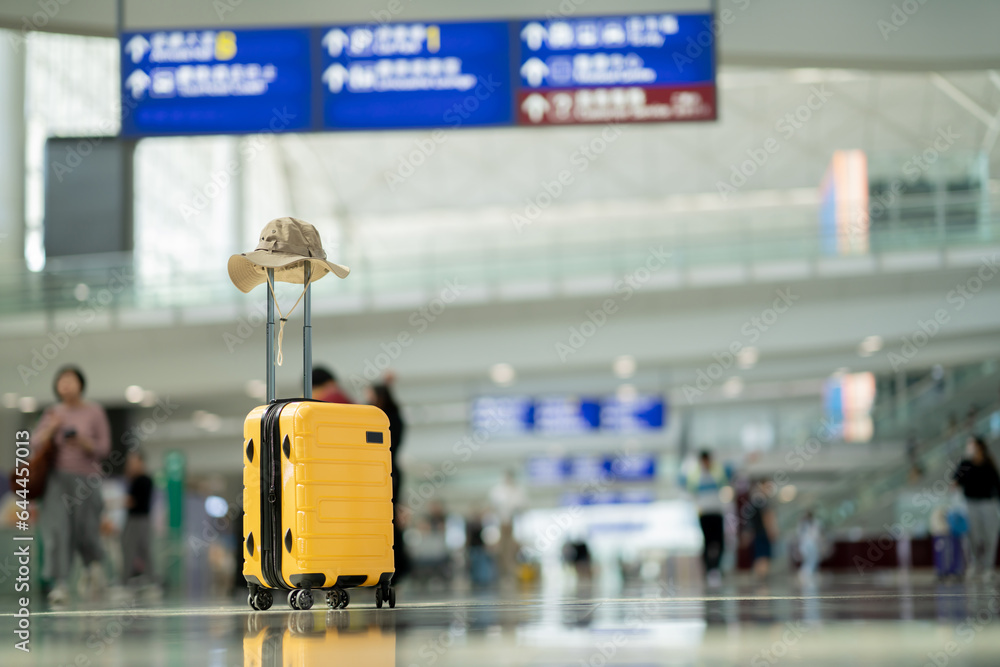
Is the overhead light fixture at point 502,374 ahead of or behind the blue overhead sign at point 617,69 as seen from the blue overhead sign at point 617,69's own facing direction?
behind

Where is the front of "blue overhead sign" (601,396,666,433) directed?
toward the camera

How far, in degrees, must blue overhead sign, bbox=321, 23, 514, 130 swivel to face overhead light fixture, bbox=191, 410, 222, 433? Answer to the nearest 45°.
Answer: approximately 180°

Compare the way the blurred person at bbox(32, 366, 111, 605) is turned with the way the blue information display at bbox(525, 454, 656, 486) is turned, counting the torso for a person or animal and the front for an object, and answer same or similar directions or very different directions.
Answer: same or similar directions

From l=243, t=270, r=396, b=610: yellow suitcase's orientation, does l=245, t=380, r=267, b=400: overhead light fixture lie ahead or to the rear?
to the rear

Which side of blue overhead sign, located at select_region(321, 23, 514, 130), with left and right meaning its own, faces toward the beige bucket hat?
front

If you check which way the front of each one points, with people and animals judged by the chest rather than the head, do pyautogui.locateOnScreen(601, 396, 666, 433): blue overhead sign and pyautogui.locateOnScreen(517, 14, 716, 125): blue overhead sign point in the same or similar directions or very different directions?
same or similar directions

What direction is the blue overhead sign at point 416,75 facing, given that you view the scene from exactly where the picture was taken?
facing the viewer

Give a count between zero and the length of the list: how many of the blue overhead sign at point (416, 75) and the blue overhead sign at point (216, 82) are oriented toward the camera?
2

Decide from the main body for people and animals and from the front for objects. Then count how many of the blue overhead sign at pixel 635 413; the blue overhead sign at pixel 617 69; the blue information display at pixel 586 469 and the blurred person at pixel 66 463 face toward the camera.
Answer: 4

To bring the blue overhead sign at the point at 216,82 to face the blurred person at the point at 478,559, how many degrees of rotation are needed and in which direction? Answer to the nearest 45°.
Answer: approximately 180°

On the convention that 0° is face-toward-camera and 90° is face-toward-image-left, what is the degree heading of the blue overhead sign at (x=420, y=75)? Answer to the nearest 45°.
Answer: approximately 0°

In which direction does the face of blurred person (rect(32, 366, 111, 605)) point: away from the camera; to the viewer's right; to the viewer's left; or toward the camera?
toward the camera

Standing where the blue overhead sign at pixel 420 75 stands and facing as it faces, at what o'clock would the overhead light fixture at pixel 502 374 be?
The overhead light fixture is roughly at 6 o'clock from the blue overhead sign.
